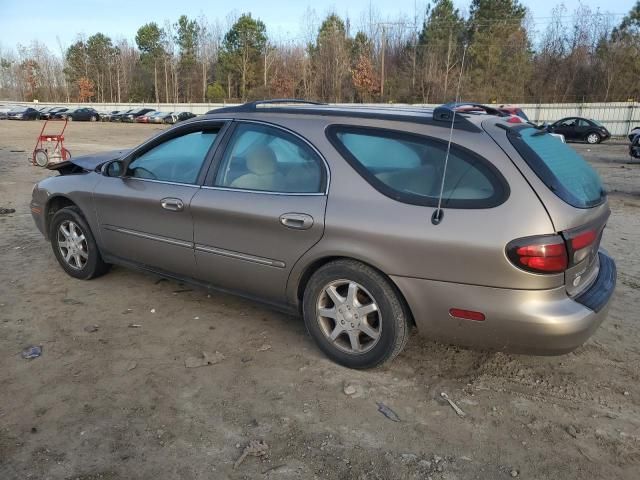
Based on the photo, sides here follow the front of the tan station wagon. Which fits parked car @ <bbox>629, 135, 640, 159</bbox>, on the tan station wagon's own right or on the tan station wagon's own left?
on the tan station wagon's own right

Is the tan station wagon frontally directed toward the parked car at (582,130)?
no

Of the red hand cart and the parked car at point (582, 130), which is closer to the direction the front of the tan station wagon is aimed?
the red hand cart

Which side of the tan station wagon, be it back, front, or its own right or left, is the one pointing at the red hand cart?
front

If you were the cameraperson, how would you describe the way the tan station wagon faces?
facing away from the viewer and to the left of the viewer

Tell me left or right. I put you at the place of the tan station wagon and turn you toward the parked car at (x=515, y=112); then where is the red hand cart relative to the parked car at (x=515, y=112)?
left

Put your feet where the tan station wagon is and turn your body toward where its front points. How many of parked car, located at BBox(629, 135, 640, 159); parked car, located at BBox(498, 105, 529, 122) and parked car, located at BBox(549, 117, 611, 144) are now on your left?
0

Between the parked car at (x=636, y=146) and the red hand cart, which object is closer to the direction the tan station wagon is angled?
the red hand cart

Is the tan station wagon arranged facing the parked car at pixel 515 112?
no
